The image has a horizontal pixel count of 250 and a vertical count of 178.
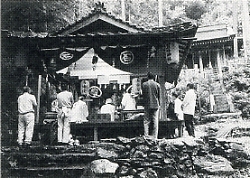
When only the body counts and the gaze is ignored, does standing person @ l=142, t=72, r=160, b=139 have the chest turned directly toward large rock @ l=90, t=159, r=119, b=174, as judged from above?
no

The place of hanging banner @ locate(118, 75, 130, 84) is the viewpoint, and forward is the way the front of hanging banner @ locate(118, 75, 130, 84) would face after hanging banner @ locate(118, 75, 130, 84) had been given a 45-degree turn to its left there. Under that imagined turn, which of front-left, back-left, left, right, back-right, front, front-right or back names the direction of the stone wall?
front-right

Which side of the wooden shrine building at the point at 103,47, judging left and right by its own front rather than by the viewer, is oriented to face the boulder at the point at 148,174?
front

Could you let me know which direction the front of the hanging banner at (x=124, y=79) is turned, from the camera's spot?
facing the viewer

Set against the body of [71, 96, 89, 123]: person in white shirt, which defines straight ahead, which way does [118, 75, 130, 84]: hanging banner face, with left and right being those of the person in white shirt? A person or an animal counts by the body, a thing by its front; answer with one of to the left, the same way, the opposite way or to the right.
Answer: the opposite way

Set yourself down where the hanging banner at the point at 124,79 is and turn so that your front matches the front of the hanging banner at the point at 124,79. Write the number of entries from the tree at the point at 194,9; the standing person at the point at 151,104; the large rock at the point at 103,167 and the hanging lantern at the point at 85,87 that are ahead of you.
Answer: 2

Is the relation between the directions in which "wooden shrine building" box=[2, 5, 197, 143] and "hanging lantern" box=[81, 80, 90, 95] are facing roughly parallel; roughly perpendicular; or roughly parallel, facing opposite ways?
roughly parallel

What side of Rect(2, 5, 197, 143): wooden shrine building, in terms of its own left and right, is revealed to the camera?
front

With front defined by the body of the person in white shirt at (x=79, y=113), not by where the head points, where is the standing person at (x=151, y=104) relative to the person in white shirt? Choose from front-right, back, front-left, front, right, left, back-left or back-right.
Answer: back-right

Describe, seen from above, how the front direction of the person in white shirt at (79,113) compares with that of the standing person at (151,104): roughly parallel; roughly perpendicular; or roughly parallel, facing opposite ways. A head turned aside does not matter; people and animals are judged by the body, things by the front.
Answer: roughly parallel

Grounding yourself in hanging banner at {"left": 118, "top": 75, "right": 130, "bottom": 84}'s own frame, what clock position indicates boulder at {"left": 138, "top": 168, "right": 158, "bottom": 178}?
The boulder is roughly at 12 o'clock from the hanging banner.

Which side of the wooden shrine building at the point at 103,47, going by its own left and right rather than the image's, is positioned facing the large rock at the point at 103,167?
front

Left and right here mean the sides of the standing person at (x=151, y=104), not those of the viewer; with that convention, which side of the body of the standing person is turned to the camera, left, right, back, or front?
back
